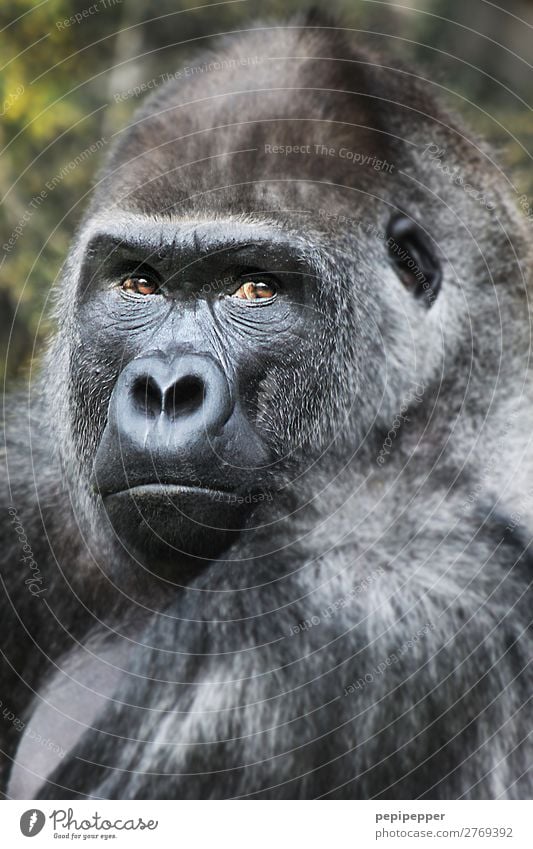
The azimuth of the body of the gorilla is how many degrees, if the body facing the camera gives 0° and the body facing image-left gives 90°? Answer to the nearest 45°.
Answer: approximately 45°
